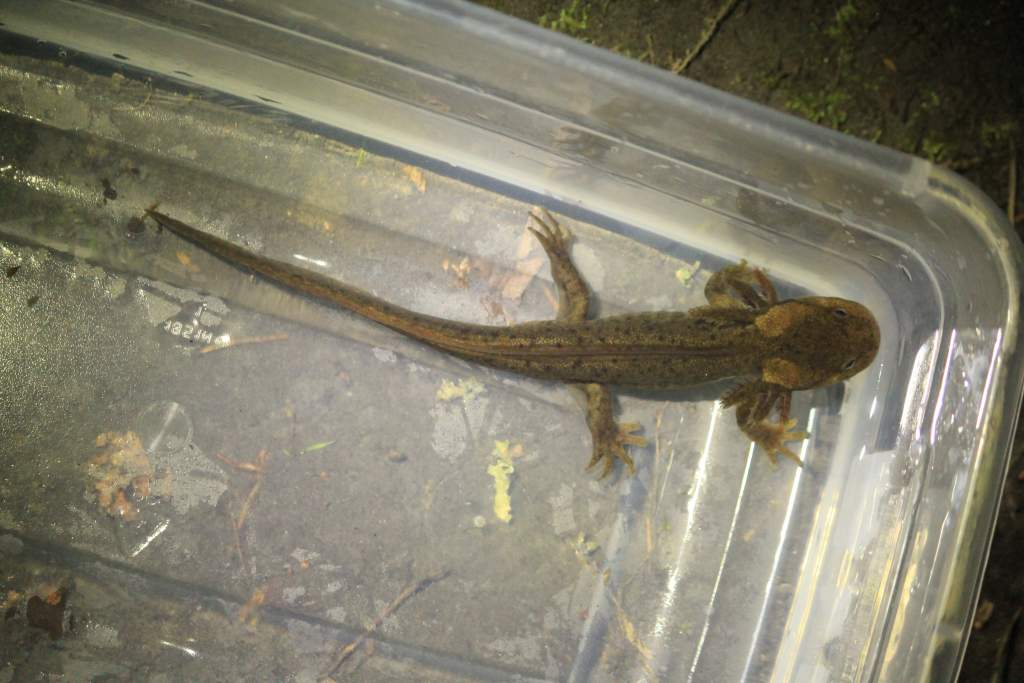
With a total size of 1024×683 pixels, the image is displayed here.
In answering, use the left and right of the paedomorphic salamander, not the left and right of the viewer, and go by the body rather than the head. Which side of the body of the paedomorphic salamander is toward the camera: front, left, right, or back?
right
